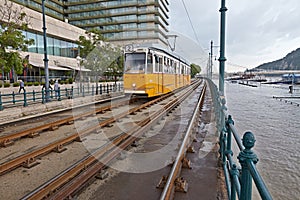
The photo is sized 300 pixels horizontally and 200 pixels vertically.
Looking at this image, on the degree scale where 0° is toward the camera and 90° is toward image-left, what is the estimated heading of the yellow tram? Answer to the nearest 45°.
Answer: approximately 45°

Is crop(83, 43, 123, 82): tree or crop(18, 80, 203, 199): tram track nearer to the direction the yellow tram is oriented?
the tram track

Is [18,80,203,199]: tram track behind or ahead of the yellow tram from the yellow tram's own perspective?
ahead
